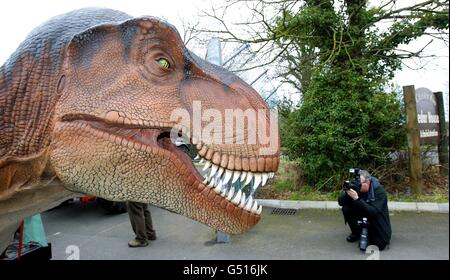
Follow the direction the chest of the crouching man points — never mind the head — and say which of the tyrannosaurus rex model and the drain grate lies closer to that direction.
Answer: the tyrannosaurus rex model

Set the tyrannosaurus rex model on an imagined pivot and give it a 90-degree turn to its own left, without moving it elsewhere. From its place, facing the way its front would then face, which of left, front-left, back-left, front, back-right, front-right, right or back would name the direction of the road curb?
front-right

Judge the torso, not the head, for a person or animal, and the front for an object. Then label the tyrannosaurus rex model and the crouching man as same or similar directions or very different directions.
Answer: very different directions

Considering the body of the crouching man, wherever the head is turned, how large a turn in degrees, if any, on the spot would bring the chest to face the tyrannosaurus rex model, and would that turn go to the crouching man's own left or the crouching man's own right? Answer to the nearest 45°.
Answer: approximately 45° to the crouching man's own left

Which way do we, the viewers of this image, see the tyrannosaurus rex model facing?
facing to the right of the viewer

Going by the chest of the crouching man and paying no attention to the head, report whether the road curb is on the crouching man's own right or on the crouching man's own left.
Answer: on the crouching man's own right

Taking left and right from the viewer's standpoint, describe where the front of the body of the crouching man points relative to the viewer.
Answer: facing the viewer and to the left of the viewer

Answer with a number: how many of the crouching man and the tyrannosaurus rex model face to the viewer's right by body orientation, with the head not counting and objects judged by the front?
1

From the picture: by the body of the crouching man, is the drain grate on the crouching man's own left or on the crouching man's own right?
on the crouching man's own right

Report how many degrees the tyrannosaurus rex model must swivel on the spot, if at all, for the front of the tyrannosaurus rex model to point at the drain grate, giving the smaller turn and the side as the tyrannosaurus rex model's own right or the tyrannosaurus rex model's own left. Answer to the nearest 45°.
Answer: approximately 45° to the tyrannosaurus rex model's own left

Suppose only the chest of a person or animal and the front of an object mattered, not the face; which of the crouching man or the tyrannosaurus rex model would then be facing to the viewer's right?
the tyrannosaurus rex model
